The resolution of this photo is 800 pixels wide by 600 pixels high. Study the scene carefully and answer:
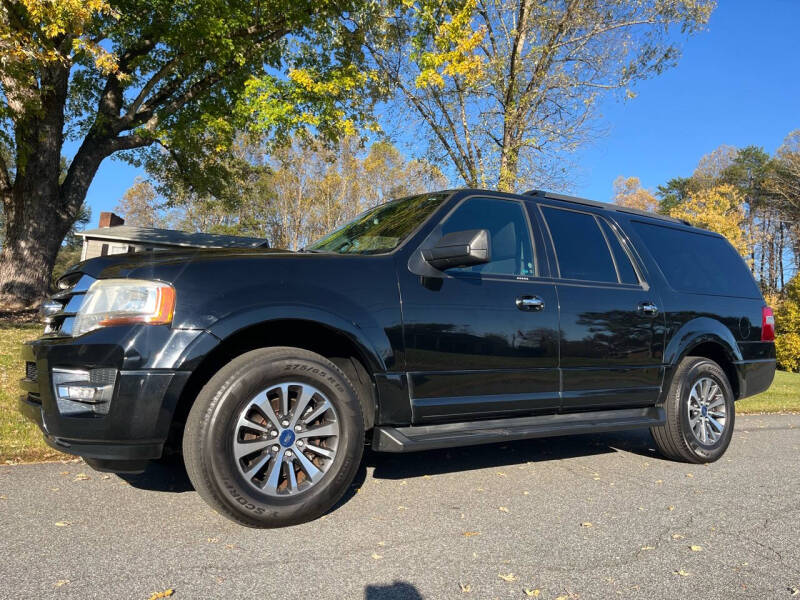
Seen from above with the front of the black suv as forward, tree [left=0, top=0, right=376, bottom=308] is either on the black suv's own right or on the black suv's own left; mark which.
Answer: on the black suv's own right

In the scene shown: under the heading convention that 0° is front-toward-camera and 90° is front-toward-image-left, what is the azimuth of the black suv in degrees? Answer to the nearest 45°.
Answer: approximately 45°
